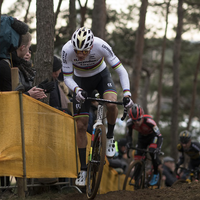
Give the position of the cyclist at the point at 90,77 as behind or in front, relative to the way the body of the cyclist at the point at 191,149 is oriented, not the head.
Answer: in front

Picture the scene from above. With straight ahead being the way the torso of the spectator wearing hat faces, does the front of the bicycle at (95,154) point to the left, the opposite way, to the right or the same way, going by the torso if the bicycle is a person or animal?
to the right

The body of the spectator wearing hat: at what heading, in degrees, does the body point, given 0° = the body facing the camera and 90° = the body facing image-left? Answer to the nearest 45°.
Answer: approximately 270°

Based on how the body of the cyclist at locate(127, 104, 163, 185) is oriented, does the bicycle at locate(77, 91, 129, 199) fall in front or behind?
in front

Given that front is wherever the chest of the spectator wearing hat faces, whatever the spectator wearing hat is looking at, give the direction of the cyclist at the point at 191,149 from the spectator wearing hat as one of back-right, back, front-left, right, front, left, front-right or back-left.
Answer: front-left

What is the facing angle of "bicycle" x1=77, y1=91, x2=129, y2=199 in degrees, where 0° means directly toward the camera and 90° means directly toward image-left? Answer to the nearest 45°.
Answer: approximately 0°

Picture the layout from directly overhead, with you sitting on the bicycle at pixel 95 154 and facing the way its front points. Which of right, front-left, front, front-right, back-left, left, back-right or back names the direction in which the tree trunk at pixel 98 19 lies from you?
back

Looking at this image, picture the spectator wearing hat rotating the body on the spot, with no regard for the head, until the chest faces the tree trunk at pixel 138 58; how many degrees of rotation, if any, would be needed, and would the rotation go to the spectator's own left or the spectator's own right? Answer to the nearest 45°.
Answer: approximately 90° to the spectator's own left

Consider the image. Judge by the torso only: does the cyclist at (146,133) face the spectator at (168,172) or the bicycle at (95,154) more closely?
the bicycle
